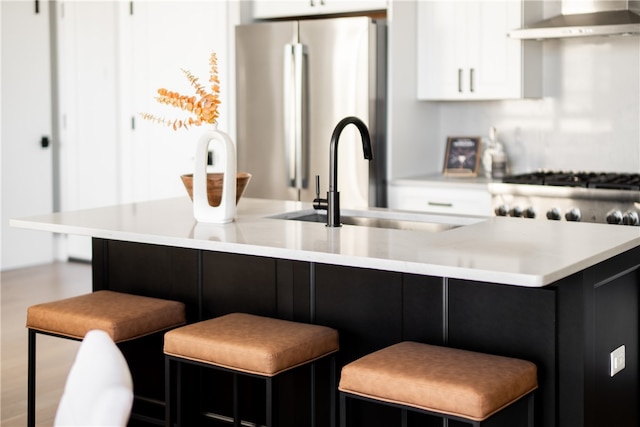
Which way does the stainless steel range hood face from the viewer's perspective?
toward the camera

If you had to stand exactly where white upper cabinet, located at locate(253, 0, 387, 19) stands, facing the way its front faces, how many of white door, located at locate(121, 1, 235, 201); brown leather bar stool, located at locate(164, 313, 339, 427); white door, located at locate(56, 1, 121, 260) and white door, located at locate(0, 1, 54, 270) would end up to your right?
3

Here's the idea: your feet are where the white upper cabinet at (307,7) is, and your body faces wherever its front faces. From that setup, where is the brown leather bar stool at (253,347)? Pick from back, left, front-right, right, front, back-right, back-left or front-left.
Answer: front-left

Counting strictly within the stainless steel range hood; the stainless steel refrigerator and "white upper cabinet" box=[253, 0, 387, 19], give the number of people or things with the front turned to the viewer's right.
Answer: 0

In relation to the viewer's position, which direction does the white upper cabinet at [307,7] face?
facing the viewer and to the left of the viewer

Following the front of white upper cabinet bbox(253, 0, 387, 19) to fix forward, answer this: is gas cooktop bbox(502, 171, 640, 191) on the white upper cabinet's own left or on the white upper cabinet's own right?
on the white upper cabinet's own left

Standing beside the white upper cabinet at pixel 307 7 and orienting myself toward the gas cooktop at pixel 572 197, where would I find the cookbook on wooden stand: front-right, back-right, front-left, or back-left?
front-left

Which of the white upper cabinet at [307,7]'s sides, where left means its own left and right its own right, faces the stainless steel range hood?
left

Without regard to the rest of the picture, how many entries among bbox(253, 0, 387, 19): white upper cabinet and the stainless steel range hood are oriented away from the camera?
0

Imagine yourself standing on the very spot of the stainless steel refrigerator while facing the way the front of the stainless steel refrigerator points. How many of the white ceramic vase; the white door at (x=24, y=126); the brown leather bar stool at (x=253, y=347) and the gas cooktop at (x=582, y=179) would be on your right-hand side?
1

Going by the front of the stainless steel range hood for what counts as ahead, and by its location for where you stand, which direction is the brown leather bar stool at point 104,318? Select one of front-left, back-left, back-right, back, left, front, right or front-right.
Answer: front-right

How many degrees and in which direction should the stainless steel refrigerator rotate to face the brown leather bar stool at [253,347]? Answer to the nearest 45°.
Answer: approximately 45° to its left

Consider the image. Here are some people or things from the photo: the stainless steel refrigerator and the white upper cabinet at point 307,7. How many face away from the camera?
0

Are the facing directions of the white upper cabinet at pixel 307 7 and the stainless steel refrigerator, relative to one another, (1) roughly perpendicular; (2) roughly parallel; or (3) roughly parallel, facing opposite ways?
roughly parallel
